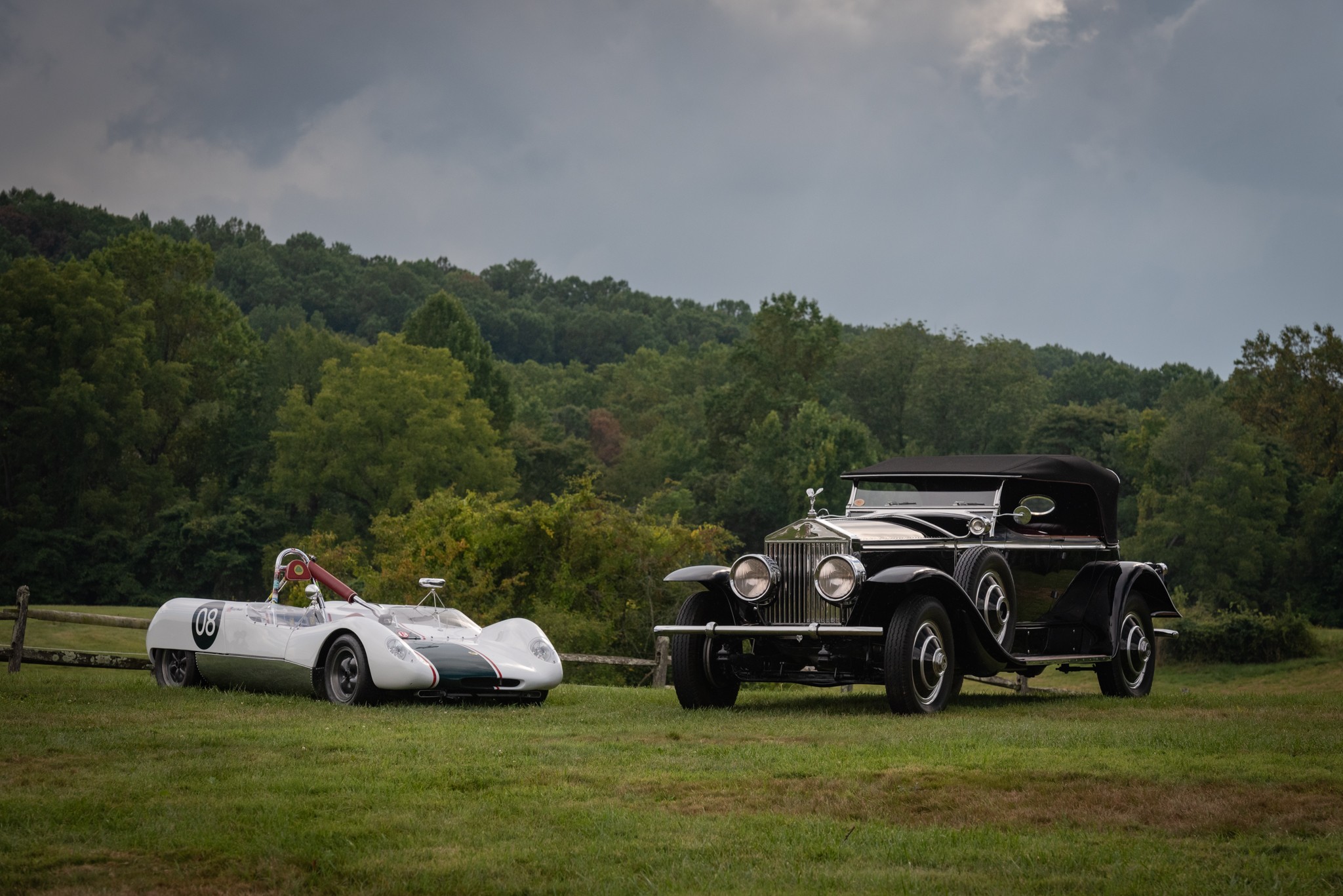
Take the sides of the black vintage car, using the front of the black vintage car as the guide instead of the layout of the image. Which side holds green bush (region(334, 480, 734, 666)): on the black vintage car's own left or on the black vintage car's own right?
on the black vintage car's own right

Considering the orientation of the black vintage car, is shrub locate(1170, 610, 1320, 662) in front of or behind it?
behind

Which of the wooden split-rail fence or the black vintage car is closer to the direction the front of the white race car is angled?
the black vintage car

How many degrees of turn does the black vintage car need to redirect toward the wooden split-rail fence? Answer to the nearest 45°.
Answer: approximately 45° to its right

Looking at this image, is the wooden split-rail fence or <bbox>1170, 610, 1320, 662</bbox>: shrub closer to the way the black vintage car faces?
the wooden split-rail fence

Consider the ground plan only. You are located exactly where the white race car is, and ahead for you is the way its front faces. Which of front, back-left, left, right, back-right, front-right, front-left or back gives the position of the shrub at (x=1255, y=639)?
left

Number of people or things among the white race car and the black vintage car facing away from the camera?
0

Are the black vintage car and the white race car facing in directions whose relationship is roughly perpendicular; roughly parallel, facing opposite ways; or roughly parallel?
roughly perpendicular

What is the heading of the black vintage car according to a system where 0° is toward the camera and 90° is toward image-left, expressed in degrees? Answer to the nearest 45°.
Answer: approximately 45°

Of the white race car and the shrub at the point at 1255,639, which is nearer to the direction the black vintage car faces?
the white race car
